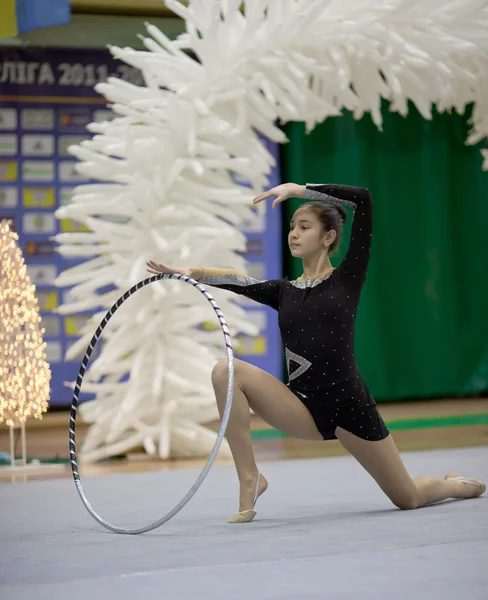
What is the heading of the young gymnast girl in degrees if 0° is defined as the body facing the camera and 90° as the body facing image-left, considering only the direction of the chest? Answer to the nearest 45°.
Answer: approximately 45°

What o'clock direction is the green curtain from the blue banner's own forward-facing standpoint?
The green curtain is roughly at 9 o'clock from the blue banner.

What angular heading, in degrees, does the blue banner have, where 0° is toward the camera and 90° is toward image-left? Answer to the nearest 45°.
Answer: approximately 0°

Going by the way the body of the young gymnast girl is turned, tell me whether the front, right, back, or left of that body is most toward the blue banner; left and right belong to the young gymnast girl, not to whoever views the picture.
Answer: right

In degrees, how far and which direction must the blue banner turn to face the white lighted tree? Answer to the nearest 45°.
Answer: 0° — it already faces it
